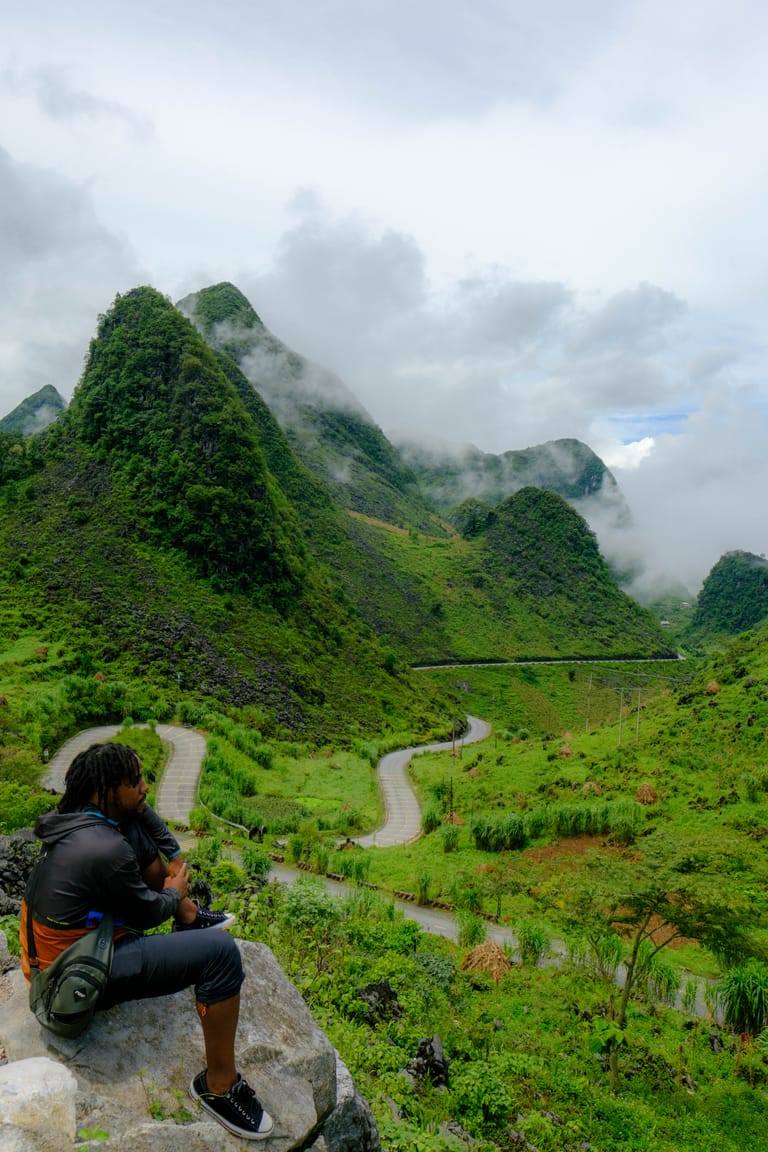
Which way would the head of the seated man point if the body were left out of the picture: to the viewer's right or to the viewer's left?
to the viewer's right

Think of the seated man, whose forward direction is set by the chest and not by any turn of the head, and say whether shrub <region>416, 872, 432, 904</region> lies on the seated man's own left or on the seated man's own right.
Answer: on the seated man's own left

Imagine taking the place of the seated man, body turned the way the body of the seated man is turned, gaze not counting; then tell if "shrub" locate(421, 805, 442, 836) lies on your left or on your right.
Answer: on your left

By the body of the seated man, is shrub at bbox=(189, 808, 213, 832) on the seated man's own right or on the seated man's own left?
on the seated man's own left

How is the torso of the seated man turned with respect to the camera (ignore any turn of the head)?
to the viewer's right
